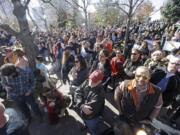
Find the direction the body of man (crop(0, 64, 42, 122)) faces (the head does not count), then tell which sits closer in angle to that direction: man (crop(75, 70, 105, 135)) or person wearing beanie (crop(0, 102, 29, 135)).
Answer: the person wearing beanie

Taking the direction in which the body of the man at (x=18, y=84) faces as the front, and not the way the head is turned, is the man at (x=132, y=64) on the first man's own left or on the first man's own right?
on the first man's own left

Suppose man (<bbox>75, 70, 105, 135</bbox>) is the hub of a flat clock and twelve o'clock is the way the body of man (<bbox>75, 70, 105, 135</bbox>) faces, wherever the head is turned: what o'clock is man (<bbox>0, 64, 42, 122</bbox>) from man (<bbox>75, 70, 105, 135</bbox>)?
man (<bbox>0, 64, 42, 122</bbox>) is roughly at 2 o'clock from man (<bbox>75, 70, 105, 135</bbox>).

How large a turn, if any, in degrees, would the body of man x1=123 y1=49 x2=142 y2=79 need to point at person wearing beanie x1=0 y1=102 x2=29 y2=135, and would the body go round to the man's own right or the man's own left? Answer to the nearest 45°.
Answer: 0° — they already face them

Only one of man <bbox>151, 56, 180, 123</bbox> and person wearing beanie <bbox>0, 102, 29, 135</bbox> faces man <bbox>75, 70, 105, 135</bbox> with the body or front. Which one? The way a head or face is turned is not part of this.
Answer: man <bbox>151, 56, 180, 123</bbox>

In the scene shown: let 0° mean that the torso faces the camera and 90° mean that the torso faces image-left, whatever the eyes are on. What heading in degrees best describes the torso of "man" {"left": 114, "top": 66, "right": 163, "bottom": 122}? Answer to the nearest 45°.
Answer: approximately 0°
